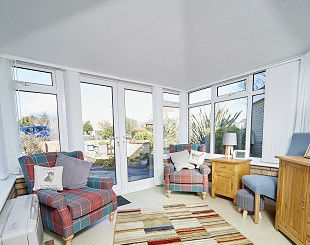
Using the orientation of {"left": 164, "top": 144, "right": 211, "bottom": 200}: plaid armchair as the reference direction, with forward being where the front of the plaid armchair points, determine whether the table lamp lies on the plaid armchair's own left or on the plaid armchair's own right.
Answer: on the plaid armchair's own left

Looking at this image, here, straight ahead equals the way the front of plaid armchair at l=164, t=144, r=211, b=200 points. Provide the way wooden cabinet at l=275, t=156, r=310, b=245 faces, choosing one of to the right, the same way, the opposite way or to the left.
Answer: to the right

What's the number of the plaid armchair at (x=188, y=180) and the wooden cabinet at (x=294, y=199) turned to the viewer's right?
0

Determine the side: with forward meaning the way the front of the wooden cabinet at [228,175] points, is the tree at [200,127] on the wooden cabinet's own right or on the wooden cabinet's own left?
on the wooden cabinet's own right

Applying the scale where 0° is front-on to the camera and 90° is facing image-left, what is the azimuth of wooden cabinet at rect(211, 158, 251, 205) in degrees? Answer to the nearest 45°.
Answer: approximately 45°

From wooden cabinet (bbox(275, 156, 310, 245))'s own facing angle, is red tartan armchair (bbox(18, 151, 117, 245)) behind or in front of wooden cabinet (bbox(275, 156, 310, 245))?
in front

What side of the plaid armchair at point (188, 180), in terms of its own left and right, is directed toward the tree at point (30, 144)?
right

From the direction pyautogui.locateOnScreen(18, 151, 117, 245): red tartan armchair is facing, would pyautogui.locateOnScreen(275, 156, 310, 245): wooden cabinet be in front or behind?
in front

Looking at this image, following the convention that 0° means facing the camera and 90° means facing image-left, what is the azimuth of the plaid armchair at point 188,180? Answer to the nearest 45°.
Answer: approximately 0°

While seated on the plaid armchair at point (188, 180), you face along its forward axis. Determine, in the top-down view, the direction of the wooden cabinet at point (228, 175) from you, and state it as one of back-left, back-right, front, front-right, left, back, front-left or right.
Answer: left

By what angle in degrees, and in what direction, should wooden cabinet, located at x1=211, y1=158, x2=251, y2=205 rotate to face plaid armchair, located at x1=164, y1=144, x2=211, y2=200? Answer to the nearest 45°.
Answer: approximately 45° to its right

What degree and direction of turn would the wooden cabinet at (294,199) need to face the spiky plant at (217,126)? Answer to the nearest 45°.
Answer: approximately 90° to its right

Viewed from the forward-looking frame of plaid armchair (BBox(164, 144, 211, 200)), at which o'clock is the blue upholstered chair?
The blue upholstered chair is roughly at 10 o'clock from the plaid armchair.

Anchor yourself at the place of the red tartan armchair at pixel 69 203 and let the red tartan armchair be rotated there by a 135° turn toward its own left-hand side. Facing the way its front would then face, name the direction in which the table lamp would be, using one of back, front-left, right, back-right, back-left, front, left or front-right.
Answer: right

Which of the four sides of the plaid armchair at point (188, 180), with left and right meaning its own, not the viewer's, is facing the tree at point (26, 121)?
right

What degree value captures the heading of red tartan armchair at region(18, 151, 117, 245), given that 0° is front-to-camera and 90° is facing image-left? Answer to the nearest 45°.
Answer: approximately 315°

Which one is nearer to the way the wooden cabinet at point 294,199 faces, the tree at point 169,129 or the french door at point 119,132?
the french door
